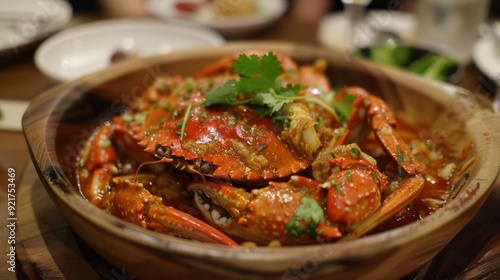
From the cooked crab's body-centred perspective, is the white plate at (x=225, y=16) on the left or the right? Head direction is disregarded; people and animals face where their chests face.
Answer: on its right

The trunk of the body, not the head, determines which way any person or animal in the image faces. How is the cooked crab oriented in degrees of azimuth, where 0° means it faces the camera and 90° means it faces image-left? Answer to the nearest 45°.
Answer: approximately 45°

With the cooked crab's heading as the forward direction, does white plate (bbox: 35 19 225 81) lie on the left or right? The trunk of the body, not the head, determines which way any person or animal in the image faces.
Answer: on its right

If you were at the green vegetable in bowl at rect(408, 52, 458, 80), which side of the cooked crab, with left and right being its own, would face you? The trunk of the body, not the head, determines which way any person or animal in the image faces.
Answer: back
